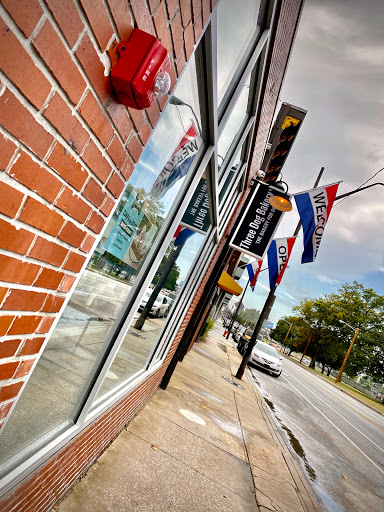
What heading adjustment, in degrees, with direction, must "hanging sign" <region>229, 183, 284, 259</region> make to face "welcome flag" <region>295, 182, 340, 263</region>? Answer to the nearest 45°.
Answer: approximately 90° to its left

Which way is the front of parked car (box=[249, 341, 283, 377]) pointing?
toward the camera

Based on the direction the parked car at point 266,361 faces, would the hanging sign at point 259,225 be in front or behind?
in front

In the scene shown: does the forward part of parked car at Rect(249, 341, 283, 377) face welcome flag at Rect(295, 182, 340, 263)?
yes

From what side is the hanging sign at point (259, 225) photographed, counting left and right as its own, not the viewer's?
front

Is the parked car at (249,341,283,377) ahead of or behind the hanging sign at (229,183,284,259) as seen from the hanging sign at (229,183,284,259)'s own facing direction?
behind

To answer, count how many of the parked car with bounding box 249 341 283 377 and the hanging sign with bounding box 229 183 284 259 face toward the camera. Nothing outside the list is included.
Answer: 2
